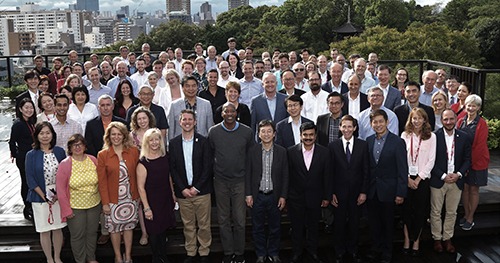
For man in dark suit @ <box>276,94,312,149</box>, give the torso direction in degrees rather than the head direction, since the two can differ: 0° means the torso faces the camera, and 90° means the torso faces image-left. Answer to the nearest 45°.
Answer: approximately 0°

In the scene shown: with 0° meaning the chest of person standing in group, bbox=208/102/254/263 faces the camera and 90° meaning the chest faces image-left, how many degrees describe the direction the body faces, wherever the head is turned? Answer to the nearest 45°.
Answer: approximately 0°

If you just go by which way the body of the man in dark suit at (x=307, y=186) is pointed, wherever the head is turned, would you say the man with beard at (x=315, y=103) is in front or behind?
behind

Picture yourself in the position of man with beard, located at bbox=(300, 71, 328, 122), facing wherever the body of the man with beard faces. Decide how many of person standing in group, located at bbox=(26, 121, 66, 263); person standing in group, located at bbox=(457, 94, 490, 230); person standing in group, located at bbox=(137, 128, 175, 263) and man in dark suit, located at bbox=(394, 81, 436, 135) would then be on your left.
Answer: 2

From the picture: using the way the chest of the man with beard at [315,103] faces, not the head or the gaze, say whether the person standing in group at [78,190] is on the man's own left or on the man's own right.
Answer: on the man's own right

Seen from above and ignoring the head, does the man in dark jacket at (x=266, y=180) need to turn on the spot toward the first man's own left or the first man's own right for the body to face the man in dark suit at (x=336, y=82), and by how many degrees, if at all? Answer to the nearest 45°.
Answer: approximately 135° to the first man's own left

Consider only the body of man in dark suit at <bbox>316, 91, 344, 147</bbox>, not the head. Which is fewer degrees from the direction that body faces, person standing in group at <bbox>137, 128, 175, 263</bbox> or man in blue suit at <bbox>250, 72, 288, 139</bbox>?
the person standing in group

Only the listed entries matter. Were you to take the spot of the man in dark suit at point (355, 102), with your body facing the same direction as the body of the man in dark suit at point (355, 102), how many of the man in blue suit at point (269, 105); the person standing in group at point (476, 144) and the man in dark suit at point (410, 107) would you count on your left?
2
